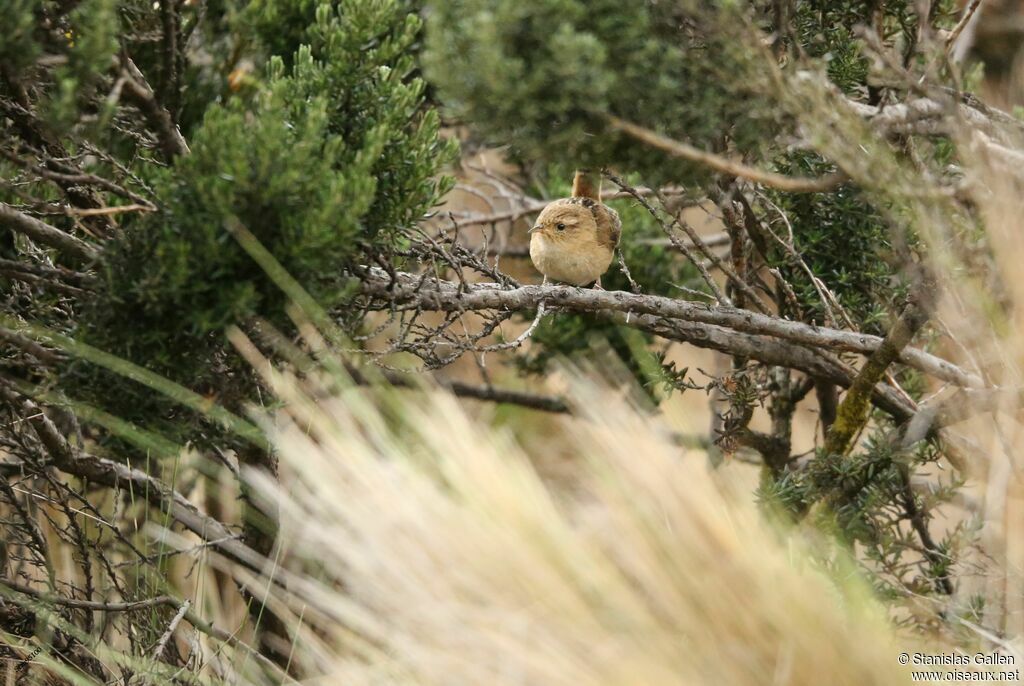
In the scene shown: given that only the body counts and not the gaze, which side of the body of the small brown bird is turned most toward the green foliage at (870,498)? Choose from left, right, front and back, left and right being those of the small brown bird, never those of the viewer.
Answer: left

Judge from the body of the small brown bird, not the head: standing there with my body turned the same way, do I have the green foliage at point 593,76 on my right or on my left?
on my left

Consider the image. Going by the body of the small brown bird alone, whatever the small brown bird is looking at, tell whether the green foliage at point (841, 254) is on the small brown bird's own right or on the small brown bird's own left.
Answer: on the small brown bird's own left

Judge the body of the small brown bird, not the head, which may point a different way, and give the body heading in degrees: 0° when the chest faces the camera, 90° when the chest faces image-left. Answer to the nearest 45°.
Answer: approximately 45°
